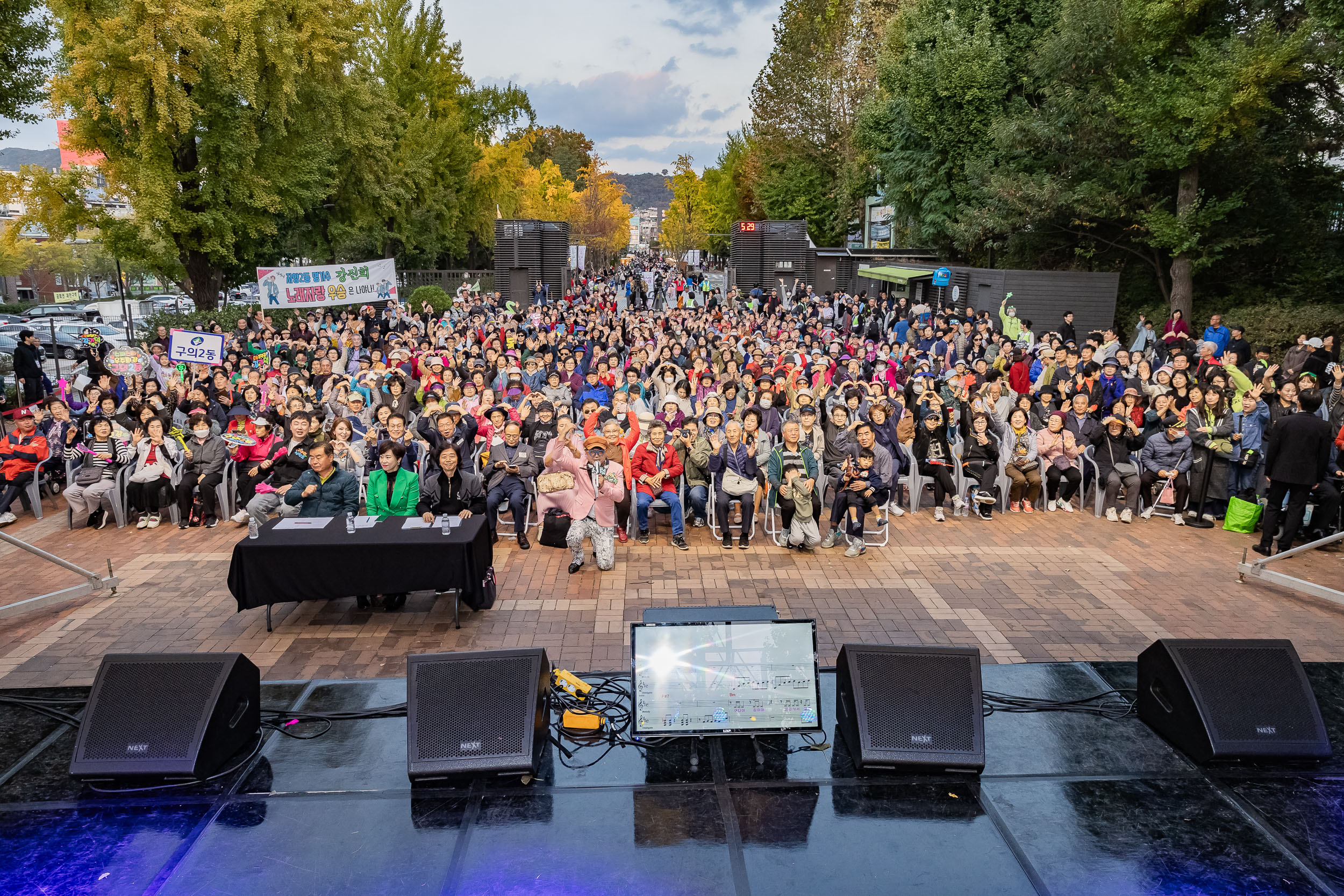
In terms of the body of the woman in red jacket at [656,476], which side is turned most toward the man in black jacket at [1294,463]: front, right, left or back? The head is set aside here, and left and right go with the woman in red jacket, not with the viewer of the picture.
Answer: left

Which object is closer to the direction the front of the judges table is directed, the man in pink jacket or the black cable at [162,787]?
the black cable

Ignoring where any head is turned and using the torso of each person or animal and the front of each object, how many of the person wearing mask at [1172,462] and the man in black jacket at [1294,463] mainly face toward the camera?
1

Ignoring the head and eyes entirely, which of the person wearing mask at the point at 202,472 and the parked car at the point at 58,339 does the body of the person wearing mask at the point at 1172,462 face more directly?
the person wearing mask

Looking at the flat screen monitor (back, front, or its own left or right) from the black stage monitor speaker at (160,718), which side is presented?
right

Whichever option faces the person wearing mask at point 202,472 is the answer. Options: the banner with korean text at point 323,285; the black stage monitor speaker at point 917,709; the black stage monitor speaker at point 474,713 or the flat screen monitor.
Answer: the banner with korean text

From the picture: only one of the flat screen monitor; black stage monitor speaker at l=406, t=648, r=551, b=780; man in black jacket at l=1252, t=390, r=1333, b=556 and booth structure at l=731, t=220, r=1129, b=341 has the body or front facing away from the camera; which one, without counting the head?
the man in black jacket

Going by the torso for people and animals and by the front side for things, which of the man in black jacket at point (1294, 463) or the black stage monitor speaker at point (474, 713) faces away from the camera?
the man in black jacket

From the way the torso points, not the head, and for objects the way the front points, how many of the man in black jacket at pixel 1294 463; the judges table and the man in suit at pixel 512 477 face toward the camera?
2

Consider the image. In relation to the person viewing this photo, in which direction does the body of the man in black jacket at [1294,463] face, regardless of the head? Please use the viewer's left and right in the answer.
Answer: facing away from the viewer
